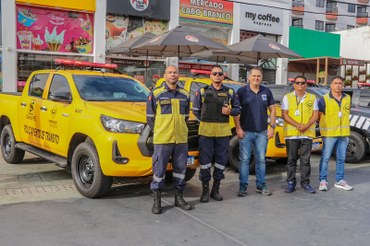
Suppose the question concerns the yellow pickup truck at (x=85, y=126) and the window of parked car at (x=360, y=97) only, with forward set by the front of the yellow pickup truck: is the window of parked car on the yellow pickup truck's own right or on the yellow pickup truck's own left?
on the yellow pickup truck's own left

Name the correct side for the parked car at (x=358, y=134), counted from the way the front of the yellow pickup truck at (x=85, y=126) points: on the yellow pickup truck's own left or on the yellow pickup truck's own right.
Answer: on the yellow pickup truck's own left

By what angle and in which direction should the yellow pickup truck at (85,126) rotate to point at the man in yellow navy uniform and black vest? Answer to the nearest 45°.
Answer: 0° — it already faces them

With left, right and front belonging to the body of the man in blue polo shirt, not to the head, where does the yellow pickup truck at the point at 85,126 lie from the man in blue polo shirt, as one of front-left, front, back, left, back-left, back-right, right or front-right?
right

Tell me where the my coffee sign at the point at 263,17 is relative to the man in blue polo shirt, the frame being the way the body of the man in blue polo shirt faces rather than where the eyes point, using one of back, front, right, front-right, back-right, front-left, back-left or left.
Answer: back

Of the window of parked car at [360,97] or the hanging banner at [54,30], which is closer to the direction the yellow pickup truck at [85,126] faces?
the window of parked car

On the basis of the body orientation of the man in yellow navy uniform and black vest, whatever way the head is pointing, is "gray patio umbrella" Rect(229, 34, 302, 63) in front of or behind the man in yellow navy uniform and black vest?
behind

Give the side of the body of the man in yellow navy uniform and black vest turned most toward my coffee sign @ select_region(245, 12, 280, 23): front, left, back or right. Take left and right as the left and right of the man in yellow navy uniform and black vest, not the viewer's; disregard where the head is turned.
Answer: back

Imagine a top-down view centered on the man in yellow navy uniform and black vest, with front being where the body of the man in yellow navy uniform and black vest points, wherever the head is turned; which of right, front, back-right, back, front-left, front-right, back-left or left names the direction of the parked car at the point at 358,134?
back-left

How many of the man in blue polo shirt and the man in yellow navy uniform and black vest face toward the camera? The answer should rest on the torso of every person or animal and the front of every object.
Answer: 2

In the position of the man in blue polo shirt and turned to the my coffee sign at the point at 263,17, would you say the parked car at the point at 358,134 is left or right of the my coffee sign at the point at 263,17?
right

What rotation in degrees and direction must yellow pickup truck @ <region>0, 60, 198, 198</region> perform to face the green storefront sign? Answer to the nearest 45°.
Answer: approximately 90° to its left

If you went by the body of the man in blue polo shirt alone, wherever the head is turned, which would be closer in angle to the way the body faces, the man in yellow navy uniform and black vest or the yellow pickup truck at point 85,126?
the man in yellow navy uniform and black vest

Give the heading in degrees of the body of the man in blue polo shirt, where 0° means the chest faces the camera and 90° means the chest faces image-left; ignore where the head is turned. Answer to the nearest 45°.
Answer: approximately 0°
